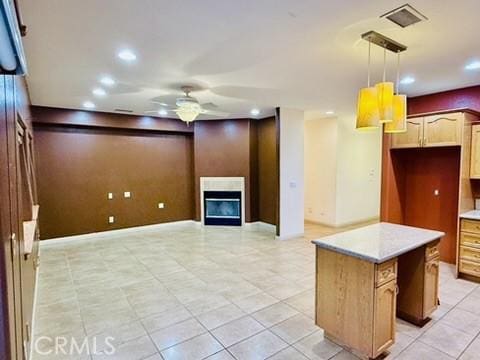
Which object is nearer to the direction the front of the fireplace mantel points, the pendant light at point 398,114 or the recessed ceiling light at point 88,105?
the pendant light

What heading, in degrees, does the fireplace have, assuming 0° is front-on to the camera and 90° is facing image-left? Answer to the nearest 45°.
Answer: approximately 0°

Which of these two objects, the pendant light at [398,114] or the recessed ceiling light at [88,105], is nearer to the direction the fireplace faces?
the pendant light

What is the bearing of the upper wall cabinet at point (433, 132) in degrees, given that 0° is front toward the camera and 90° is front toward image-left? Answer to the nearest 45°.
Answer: approximately 45°

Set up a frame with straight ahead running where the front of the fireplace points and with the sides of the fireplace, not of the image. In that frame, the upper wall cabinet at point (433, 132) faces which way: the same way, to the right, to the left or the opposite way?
to the right

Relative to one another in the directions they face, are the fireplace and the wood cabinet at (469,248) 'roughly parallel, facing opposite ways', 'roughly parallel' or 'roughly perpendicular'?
roughly perpendicular

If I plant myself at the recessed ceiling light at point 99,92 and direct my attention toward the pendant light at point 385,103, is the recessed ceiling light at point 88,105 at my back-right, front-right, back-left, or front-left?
back-left
